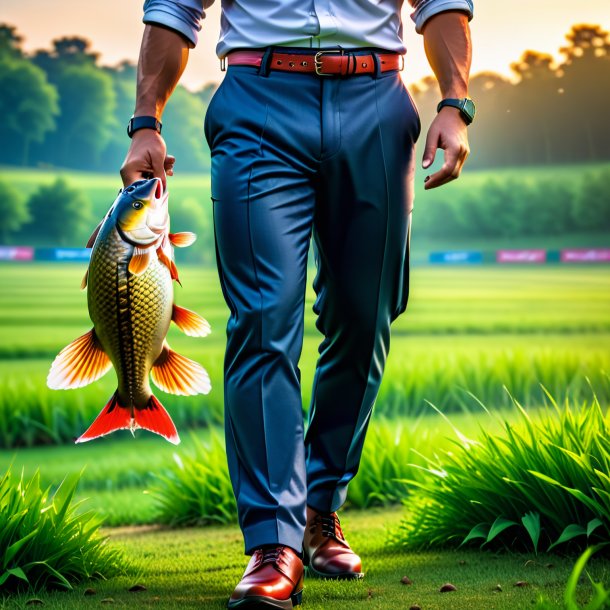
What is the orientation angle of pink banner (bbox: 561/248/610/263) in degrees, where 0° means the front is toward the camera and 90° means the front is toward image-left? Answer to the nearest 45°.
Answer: approximately 0°

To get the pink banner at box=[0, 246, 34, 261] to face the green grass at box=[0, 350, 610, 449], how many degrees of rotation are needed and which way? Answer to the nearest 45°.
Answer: approximately 45° to its left

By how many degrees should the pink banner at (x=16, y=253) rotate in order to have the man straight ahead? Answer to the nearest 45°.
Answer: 0° — it already faces them

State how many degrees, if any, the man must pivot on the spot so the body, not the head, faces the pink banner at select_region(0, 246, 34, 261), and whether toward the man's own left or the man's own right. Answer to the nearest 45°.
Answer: approximately 135° to the man's own right

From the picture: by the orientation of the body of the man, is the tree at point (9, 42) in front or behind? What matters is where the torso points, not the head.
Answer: behind

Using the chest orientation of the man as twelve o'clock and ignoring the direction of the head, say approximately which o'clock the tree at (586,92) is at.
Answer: The tree is roughly at 7 o'clock from the man.

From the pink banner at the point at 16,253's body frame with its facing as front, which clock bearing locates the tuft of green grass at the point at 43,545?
The tuft of green grass is roughly at 12 o'clock from the pink banner.

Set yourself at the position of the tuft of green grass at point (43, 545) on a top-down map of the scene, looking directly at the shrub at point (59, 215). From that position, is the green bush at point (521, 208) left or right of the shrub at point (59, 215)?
right

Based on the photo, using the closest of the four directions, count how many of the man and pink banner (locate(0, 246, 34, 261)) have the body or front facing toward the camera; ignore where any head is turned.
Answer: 2

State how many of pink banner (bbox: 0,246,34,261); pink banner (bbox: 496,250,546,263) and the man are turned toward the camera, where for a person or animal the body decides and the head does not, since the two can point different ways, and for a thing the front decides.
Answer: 3

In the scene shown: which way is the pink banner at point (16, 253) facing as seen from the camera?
toward the camera

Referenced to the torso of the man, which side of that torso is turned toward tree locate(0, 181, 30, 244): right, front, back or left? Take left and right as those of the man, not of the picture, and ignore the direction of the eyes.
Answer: back

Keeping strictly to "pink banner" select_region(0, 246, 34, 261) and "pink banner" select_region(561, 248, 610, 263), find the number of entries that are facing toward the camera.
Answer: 2

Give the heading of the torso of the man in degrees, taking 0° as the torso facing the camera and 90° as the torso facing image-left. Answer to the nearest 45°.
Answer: approximately 0°

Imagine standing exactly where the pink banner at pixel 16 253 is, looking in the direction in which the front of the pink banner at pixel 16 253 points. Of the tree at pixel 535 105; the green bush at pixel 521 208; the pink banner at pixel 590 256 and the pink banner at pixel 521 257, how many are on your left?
4
